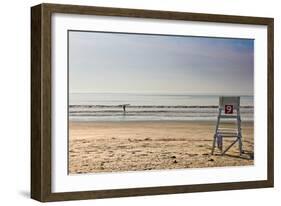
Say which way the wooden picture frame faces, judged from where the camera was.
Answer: facing the viewer and to the right of the viewer
